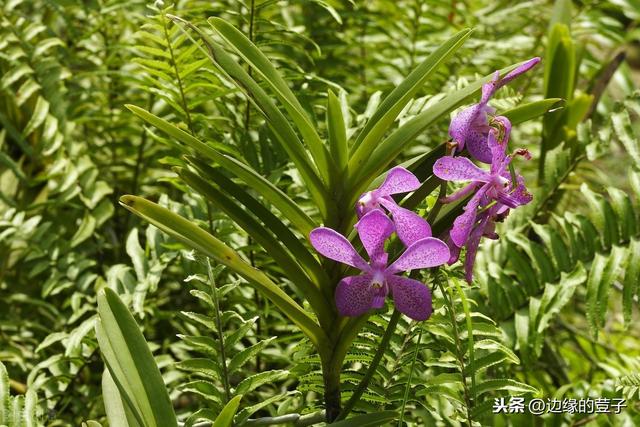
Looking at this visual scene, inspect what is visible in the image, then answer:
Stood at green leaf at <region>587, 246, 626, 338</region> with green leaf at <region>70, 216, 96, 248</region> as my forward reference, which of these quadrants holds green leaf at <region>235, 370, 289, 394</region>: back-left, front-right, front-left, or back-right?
front-left

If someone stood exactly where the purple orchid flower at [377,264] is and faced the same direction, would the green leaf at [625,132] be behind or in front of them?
behind

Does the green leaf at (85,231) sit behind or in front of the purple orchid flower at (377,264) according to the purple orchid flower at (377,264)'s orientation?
behind

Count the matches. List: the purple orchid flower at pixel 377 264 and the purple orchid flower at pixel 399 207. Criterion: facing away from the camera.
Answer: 0

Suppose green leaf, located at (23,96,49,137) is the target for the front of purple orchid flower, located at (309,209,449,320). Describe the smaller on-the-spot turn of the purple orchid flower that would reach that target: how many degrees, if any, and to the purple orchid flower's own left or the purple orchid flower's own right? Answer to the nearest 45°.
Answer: approximately 135° to the purple orchid flower's own right

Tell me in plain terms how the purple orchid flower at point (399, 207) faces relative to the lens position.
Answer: facing the viewer and to the left of the viewer

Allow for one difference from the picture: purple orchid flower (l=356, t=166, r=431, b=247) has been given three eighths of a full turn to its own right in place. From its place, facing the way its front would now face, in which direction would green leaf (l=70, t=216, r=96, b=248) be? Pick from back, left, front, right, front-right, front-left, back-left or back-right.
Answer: front-left

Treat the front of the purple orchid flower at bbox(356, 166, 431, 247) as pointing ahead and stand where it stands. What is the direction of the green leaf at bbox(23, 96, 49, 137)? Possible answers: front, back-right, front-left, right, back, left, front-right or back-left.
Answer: right

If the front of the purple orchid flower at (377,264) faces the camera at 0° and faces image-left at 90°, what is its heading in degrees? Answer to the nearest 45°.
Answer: approximately 0°
